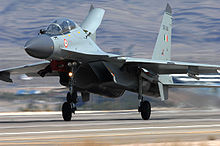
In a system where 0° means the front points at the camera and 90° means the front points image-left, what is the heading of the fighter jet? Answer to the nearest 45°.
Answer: approximately 45°
